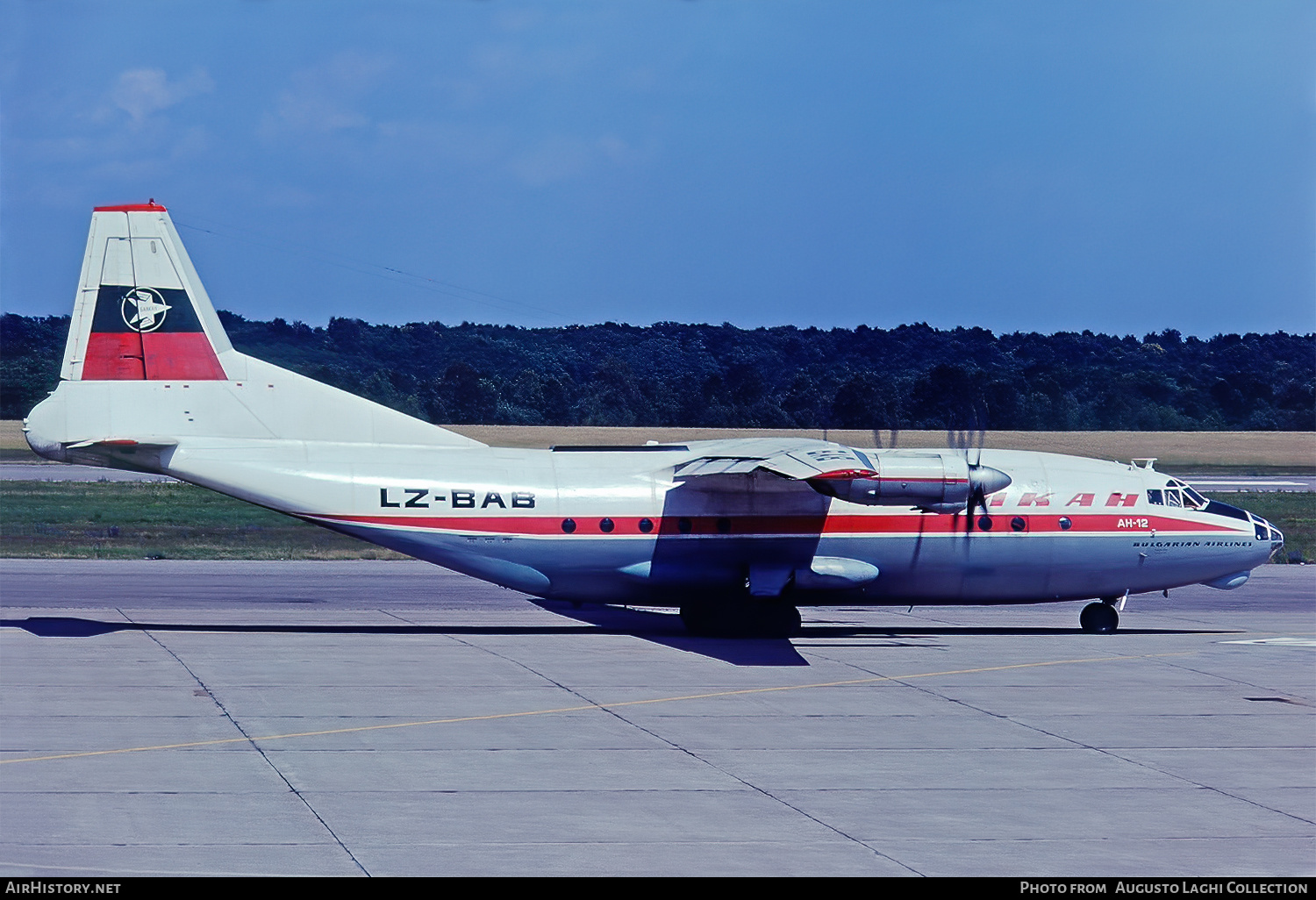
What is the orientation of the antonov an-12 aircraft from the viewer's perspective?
to the viewer's right
